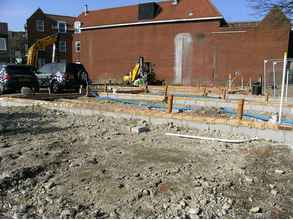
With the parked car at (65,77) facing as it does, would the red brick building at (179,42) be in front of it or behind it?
behind

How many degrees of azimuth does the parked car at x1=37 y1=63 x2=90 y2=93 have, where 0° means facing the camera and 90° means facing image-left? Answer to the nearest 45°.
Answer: approximately 45°

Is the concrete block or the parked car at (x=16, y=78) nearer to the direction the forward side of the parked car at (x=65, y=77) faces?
the parked car

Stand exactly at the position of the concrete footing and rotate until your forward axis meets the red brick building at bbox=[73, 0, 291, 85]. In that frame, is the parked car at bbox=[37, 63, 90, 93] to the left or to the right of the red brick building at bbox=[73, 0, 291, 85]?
left
